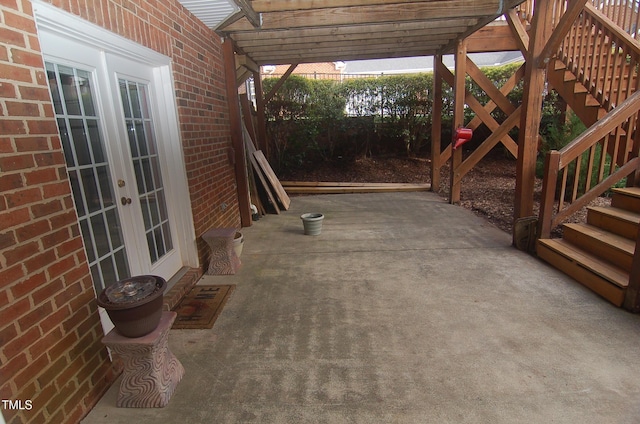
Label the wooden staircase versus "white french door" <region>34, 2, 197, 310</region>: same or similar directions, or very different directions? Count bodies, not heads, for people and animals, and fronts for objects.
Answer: very different directions

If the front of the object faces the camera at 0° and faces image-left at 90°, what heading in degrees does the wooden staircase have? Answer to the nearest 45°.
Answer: approximately 45°

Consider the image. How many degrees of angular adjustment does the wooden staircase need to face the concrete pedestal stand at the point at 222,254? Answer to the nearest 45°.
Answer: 0° — it already faces it

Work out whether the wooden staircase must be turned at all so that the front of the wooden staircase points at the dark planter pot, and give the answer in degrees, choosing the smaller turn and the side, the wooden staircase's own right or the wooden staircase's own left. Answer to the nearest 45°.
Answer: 0° — it already faces it

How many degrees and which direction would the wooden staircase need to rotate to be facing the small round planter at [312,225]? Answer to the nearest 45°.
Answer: approximately 45° to its right

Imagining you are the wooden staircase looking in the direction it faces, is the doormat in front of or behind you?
in front

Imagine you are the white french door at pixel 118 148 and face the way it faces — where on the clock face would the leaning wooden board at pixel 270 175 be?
The leaning wooden board is roughly at 9 o'clock from the white french door.

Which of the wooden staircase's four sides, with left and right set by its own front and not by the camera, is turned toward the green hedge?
right

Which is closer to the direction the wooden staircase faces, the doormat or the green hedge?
the doormat

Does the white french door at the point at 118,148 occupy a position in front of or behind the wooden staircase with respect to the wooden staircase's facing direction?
in front

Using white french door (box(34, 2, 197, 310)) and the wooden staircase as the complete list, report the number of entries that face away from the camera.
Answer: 0
